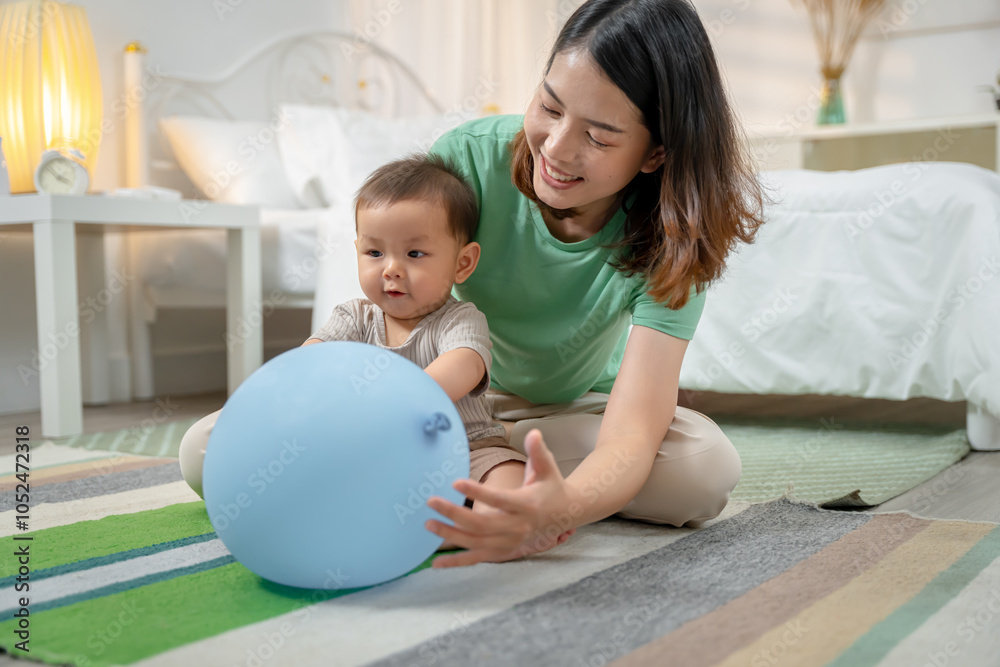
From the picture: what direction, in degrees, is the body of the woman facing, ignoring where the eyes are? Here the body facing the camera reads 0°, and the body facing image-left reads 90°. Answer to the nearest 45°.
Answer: approximately 45°

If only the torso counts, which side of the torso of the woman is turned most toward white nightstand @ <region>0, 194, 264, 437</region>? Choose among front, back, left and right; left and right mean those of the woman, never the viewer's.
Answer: right

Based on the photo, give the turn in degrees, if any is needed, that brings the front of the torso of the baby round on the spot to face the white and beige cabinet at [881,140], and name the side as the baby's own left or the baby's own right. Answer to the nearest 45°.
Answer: approximately 180°

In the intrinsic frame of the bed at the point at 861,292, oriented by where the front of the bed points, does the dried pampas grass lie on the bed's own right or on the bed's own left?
on the bed's own left

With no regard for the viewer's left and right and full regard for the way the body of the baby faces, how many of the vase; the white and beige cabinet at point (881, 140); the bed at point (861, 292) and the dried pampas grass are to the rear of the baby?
4

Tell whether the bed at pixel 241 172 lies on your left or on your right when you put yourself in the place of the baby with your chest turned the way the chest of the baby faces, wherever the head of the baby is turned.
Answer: on your right

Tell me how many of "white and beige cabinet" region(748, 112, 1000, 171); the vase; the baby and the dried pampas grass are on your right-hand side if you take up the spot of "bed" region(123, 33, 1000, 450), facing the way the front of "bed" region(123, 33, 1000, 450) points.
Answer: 1

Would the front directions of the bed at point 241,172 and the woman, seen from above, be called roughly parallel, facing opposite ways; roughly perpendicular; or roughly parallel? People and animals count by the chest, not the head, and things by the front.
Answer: roughly perpendicular

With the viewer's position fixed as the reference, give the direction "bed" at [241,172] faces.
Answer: facing the viewer and to the right of the viewer

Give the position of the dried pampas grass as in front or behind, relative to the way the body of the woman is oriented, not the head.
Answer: behind

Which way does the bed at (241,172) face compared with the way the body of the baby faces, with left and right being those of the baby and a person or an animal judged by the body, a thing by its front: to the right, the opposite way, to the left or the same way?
to the left
